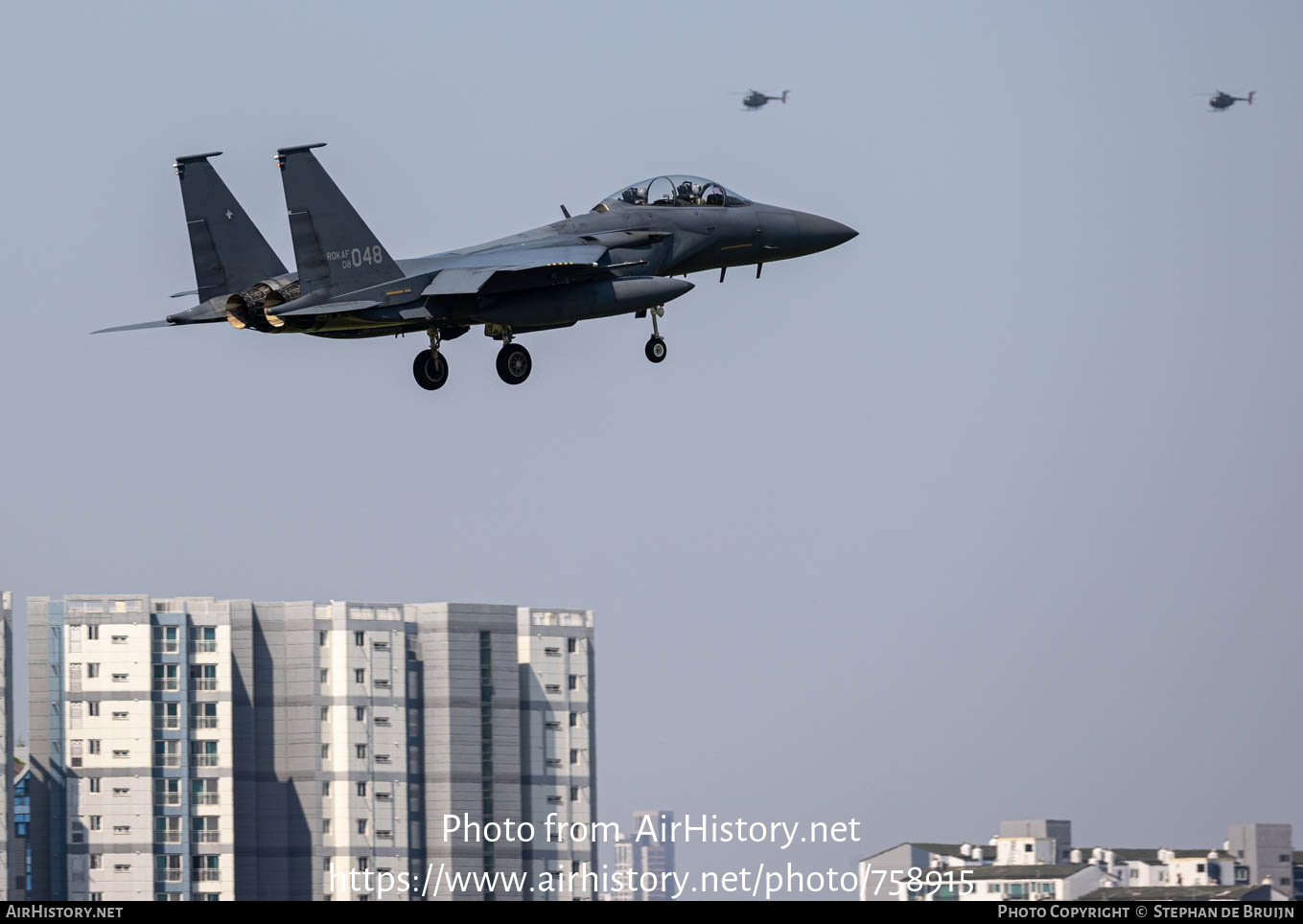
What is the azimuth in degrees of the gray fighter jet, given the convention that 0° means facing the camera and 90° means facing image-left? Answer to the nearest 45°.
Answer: approximately 225°
